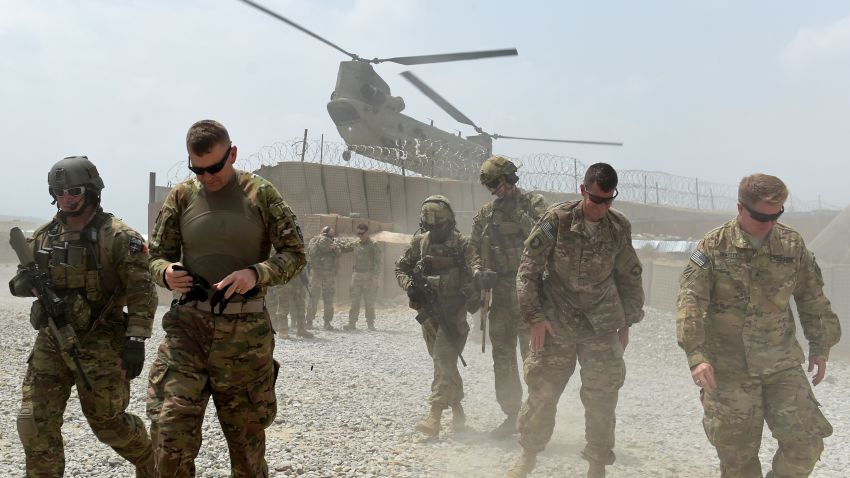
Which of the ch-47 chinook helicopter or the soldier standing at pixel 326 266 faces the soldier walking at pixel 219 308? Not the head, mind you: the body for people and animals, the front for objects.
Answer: the soldier standing at pixel 326 266

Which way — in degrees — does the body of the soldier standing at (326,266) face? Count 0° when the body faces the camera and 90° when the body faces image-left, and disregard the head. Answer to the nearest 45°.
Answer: approximately 0°

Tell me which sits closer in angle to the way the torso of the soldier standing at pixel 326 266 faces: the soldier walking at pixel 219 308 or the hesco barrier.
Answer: the soldier walking

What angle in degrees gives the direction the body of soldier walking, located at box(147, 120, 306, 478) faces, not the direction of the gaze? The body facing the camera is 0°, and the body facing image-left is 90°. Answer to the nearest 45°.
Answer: approximately 0°

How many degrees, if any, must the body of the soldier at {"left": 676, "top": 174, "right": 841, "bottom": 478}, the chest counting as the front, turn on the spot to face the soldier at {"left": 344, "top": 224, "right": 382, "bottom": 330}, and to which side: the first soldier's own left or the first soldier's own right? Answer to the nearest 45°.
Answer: approximately 135° to the first soldier's own right

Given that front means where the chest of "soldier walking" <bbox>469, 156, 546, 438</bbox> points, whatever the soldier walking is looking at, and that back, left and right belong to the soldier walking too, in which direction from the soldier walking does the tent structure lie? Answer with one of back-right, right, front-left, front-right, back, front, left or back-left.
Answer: back

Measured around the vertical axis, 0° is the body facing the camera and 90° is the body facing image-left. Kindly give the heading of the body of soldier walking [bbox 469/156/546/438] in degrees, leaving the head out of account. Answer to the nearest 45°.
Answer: approximately 45°

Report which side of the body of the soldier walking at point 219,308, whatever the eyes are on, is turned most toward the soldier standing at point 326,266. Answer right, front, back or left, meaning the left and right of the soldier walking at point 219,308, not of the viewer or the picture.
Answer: back
